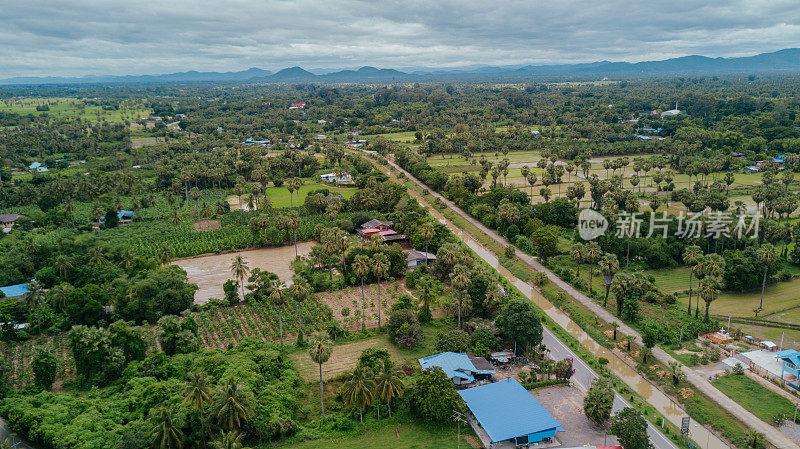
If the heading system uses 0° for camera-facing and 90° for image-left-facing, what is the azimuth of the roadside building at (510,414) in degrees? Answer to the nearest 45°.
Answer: approximately 315°

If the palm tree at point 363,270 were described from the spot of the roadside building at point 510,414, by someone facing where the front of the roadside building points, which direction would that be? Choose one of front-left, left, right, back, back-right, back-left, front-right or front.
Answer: back

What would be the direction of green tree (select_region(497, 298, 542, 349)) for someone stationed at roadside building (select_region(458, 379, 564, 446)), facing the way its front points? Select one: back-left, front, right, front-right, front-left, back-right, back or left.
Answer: back-left

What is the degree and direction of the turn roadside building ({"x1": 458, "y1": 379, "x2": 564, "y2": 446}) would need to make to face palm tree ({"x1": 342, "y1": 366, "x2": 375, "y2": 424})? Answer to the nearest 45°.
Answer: approximately 135° to its right

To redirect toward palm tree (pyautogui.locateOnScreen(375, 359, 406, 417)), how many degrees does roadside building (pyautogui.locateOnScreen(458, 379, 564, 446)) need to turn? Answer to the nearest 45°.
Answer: approximately 135° to its right

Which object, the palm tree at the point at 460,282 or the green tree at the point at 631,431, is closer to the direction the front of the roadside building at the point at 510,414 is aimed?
the green tree

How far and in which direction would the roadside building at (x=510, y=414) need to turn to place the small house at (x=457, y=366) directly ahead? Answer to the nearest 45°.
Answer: approximately 180°
